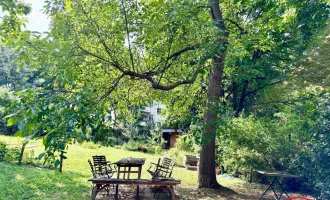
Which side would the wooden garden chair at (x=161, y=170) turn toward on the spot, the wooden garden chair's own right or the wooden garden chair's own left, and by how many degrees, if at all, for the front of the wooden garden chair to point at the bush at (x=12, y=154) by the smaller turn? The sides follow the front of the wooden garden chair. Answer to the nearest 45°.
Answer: approximately 45° to the wooden garden chair's own right

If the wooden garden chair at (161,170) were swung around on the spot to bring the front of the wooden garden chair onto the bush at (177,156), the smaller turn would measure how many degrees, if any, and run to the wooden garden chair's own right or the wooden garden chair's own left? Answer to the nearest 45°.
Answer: approximately 135° to the wooden garden chair's own right

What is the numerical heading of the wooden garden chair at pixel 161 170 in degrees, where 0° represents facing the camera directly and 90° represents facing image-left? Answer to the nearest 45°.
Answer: approximately 45°

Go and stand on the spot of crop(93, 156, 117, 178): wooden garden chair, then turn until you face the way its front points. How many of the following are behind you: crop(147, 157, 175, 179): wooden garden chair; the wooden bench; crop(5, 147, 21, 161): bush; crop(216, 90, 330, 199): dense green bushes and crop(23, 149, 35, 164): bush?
2

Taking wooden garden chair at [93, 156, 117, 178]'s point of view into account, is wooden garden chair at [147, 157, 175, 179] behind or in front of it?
in front

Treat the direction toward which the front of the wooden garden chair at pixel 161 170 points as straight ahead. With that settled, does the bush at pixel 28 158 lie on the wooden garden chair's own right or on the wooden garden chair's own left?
on the wooden garden chair's own right

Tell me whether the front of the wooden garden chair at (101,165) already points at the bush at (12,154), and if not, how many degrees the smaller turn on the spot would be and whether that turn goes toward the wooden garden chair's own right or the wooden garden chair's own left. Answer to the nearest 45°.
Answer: approximately 180°

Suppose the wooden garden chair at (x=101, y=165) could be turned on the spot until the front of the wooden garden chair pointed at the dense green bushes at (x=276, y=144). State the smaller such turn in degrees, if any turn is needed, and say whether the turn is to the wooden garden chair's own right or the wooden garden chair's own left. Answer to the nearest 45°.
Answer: approximately 45° to the wooden garden chair's own left

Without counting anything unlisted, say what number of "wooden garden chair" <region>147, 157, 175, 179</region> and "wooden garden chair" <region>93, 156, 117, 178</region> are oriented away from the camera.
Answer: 0

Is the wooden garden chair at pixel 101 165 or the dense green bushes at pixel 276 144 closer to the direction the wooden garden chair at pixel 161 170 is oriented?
the wooden garden chair

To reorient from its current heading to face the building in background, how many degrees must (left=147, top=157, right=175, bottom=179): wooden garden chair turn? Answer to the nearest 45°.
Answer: approximately 135° to its right

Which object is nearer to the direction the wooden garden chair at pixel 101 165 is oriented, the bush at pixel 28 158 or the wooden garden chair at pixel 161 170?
the wooden garden chair
